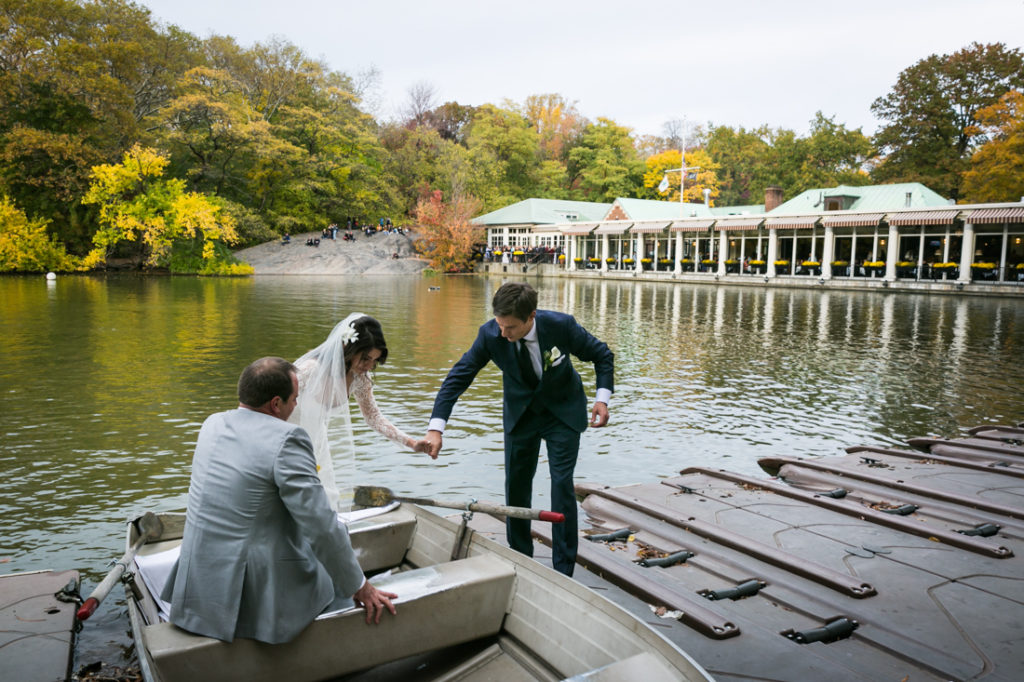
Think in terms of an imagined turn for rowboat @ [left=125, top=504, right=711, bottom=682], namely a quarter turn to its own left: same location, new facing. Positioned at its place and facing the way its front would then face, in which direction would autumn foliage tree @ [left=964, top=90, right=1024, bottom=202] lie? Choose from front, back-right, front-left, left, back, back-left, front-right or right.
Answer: front

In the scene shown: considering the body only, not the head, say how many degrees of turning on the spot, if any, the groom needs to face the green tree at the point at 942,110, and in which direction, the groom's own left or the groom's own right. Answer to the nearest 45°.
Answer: approximately 135° to the groom's own left

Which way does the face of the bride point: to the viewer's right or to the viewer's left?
to the viewer's right

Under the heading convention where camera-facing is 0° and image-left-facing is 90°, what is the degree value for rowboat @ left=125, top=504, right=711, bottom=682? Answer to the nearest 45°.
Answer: approximately 315°

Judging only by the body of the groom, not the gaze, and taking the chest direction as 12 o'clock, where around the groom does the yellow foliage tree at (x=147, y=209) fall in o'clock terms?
The yellow foliage tree is roughly at 5 o'clock from the groom.

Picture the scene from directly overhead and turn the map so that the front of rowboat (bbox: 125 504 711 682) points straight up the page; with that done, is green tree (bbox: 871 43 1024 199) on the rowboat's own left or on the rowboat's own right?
on the rowboat's own left

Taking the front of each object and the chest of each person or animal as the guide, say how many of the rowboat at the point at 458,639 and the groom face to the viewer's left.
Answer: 0

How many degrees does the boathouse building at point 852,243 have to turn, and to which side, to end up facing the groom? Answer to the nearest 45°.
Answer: approximately 45° to its left

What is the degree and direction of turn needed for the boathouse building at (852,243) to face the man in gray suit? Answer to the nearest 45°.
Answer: approximately 45° to its left

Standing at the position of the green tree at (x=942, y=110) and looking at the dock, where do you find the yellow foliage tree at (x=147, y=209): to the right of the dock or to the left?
right
